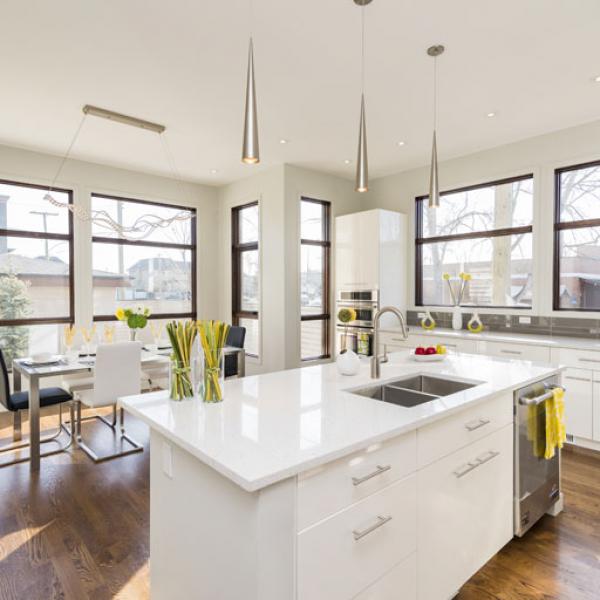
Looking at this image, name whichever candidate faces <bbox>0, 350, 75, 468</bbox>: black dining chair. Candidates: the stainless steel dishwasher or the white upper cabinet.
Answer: the white upper cabinet

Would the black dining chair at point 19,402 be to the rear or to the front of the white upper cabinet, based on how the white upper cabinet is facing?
to the front

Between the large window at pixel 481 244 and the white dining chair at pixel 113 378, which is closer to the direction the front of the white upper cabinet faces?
the white dining chair

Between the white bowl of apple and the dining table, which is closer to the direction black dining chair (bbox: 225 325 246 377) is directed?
the dining table

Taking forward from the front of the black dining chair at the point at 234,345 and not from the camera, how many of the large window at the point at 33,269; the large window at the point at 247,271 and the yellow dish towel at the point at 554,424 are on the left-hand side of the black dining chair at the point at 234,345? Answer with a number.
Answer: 1

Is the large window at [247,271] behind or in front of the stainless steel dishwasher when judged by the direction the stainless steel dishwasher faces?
behind

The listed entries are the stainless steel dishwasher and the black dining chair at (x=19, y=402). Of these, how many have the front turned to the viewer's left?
0

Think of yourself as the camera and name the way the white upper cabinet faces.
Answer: facing the viewer and to the left of the viewer

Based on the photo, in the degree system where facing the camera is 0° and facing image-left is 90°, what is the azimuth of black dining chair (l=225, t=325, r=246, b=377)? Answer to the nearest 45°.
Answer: approximately 45°

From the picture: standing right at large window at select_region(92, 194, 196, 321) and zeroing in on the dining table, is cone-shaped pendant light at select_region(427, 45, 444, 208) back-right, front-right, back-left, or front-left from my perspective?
front-left

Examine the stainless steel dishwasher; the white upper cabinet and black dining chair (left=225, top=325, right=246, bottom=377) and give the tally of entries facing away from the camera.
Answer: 0

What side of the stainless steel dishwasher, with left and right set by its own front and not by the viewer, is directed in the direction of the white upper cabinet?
back
